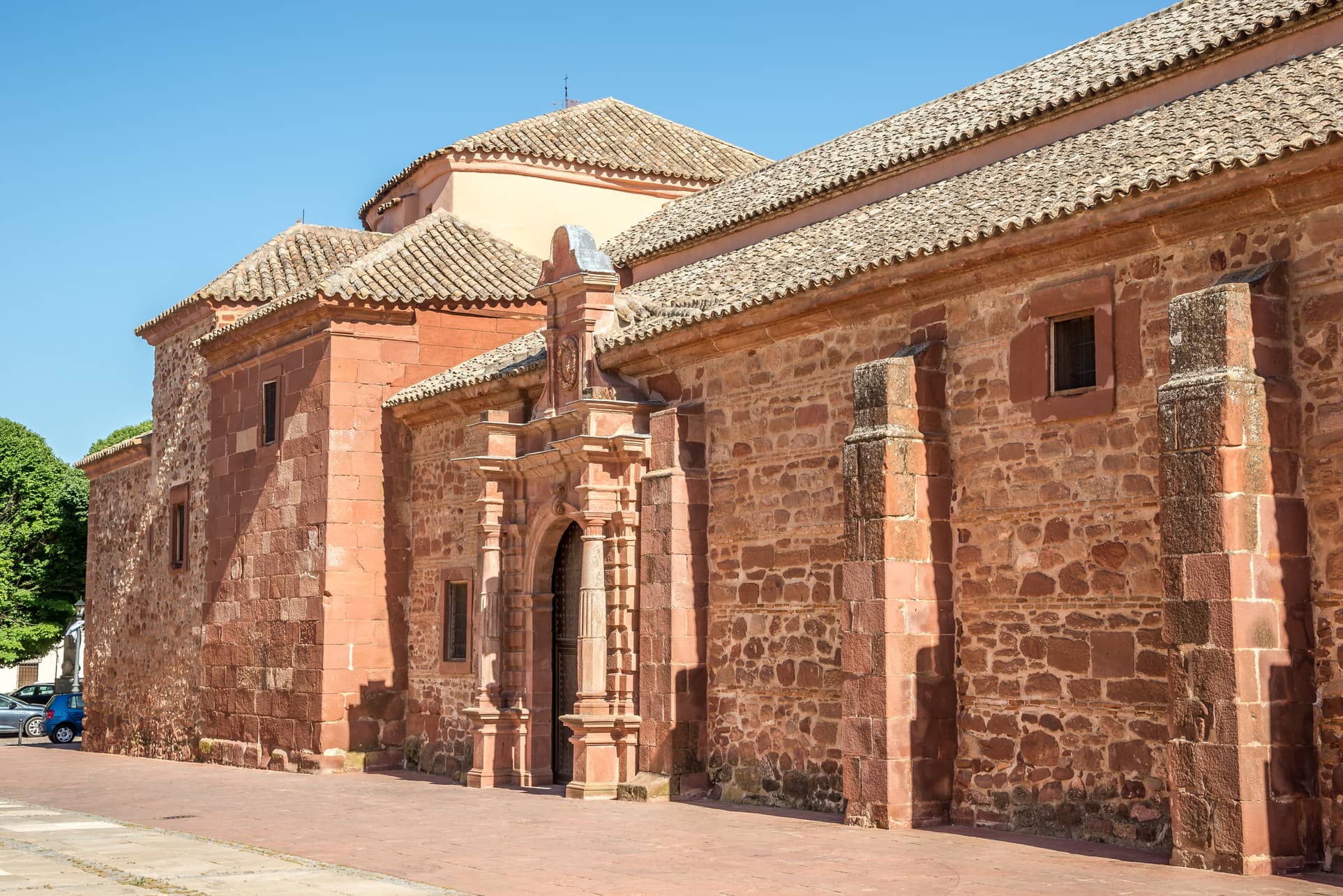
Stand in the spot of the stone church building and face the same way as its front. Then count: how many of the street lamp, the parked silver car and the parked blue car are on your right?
3

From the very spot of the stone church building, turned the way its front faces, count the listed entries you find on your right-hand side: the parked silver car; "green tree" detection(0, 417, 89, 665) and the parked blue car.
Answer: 3

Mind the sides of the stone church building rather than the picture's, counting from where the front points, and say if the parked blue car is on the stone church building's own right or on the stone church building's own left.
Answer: on the stone church building's own right

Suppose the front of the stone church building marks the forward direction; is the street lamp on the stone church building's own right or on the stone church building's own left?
on the stone church building's own right

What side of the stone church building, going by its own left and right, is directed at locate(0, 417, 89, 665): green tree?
right
